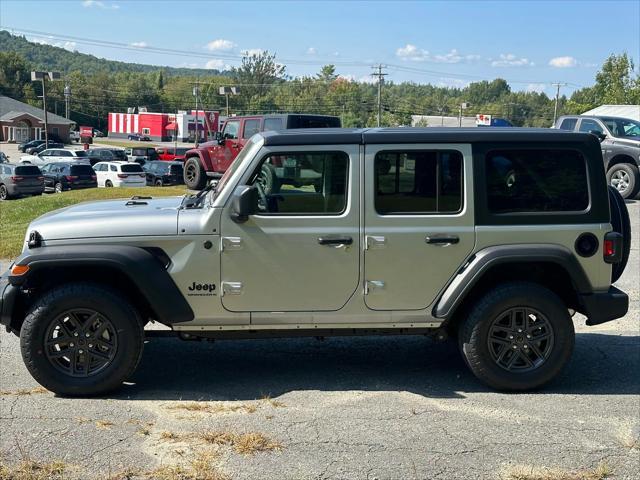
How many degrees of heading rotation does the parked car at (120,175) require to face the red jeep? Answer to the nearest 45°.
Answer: approximately 135° to its left

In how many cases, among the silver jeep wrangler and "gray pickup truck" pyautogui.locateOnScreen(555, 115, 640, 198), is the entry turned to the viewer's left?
1

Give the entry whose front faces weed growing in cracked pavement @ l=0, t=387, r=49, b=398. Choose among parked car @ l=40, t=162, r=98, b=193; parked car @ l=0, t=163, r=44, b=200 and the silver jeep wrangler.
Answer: the silver jeep wrangler

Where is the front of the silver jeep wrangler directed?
to the viewer's left

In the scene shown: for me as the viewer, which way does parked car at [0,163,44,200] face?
facing away from the viewer and to the left of the viewer

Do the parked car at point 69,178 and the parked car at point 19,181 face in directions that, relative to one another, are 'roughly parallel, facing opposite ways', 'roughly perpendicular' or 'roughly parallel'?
roughly parallel

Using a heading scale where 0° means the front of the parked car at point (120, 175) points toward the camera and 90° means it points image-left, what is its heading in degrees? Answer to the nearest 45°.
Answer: approximately 135°

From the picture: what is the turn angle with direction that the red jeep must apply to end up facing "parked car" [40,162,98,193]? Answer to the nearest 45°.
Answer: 0° — it already faces it

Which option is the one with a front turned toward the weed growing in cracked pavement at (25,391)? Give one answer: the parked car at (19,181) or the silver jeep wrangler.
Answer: the silver jeep wrangler

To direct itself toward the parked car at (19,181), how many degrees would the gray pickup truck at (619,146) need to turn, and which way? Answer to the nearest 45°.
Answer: approximately 135° to its right
